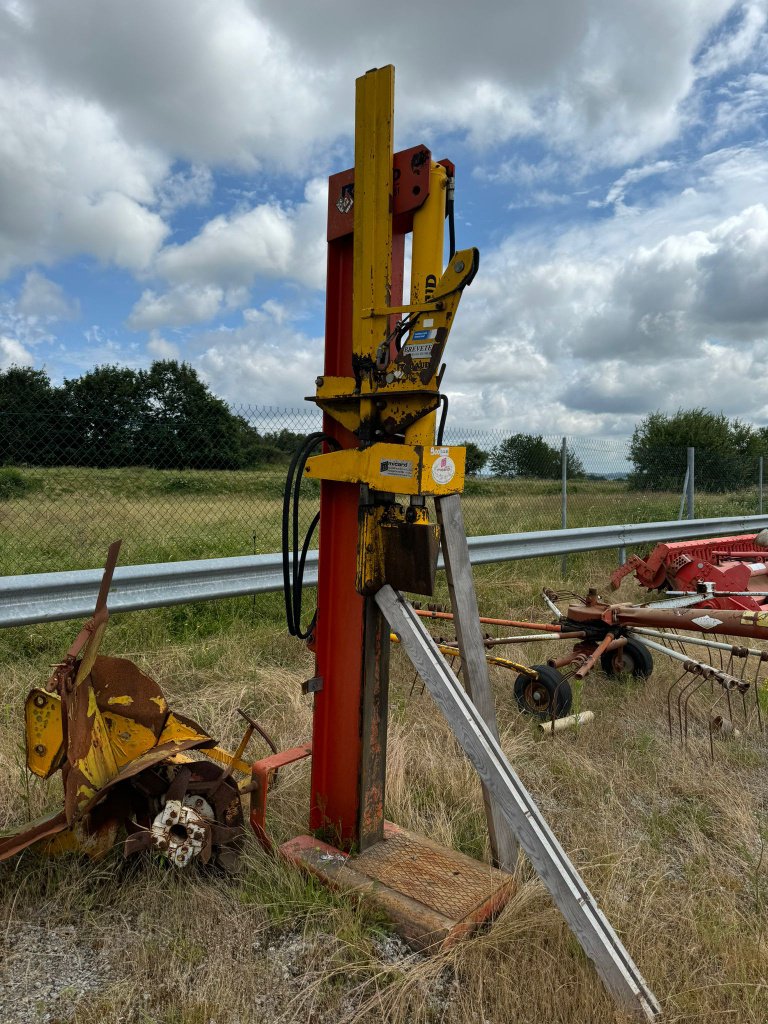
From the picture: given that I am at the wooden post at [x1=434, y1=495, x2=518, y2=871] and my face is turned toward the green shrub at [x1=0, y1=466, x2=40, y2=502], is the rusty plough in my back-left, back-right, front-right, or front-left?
front-left

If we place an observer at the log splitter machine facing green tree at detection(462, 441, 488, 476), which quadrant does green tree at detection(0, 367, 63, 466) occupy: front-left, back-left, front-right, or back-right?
front-left

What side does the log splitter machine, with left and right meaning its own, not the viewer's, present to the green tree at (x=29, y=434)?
back

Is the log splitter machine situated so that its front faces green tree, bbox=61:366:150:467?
no

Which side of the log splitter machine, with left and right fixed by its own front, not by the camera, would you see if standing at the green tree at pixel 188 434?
back

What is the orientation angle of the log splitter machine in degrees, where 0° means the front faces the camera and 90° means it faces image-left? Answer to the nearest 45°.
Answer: approximately 315°

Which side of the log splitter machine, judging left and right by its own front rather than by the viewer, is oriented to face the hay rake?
left

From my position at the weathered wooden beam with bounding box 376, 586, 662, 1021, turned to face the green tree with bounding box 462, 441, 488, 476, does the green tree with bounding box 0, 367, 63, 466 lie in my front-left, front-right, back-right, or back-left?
front-left

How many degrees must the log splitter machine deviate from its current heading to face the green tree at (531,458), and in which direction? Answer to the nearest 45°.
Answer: approximately 135° to its left

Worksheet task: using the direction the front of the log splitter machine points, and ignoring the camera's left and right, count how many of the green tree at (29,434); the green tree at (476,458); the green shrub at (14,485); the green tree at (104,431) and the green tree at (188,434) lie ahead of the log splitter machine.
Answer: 0

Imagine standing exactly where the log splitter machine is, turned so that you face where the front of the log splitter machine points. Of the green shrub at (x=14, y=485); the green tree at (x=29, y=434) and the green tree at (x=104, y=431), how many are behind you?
3

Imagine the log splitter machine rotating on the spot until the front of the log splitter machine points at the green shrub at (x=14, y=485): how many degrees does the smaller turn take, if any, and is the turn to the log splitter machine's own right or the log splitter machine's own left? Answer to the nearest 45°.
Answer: approximately 180°
